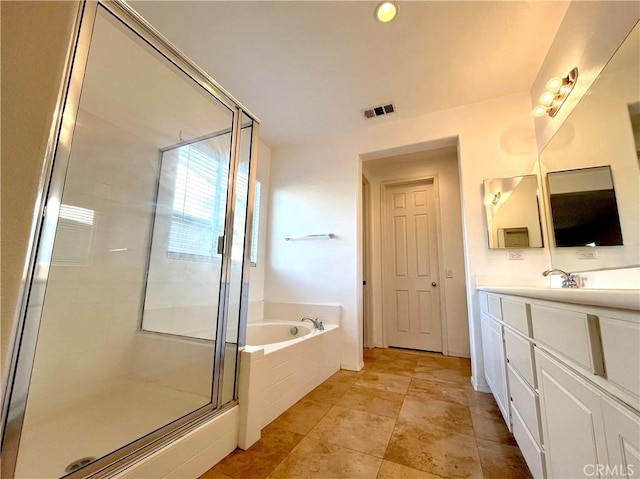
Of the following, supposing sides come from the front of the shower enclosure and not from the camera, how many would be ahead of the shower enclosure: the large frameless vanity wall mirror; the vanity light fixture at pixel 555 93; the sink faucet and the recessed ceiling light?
4

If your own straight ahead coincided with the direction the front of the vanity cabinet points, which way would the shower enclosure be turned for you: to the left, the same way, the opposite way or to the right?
the opposite way

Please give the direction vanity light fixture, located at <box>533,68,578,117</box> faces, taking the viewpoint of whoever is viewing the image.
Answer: facing the viewer and to the left of the viewer

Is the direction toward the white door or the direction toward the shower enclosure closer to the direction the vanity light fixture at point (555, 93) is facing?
the shower enclosure

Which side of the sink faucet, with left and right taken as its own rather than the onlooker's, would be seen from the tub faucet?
front

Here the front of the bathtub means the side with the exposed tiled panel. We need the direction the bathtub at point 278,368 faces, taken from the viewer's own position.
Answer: facing the viewer and to the right of the viewer

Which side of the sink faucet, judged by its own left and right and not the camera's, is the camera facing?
left
